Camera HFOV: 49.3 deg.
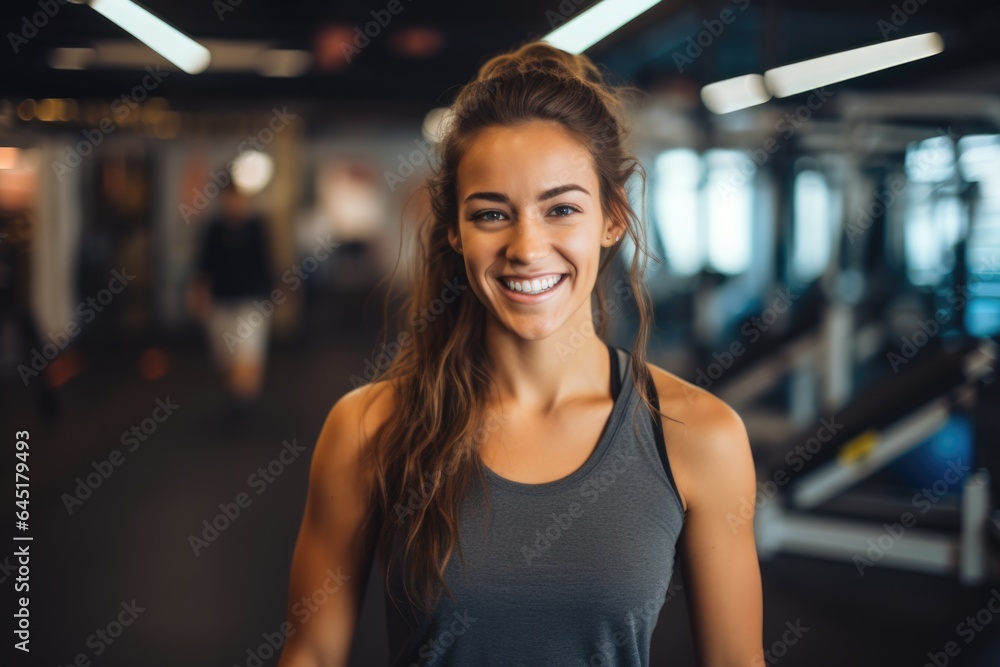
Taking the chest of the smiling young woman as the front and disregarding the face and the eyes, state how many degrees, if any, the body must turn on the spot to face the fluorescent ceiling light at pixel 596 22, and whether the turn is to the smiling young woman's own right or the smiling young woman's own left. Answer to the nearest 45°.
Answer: approximately 180°

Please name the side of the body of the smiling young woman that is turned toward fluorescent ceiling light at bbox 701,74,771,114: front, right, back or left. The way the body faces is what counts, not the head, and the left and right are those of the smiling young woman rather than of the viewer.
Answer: back

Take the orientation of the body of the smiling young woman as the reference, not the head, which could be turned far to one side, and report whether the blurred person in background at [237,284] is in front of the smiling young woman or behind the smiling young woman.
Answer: behind

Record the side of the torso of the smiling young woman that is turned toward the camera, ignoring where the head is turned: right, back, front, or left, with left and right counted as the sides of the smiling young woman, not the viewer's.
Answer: front

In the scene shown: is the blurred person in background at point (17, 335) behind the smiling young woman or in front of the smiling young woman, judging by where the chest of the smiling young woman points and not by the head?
behind

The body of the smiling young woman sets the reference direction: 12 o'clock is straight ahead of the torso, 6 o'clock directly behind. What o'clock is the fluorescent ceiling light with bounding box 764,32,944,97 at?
The fluorescent ceiling light is roughly at 7 o'clock from the smiling young woman.

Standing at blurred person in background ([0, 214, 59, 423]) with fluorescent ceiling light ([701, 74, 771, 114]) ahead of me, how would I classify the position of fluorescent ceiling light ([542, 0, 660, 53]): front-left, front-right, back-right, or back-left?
front-right

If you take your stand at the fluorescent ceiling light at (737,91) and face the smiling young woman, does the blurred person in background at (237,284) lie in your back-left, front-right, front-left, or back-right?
front-right
